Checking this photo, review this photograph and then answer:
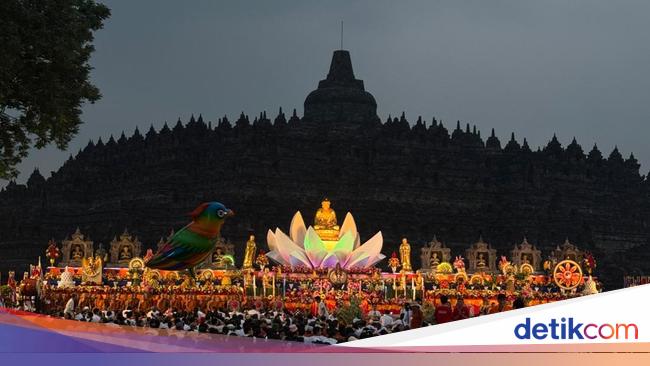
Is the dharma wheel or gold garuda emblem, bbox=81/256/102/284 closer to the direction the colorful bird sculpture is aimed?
the dharma wheel

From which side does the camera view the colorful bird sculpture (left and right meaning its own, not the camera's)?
right

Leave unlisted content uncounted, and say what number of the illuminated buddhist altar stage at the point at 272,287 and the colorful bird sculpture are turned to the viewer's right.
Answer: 1

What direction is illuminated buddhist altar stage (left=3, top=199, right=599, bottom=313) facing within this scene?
toward the camera

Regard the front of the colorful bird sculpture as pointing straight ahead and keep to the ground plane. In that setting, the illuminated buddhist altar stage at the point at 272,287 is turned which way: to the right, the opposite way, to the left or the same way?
to the right

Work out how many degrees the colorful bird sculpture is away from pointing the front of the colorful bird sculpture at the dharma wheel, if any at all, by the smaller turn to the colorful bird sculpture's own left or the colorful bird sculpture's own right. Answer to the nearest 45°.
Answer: approximately 45° to the colorful bird sculpture's own left
